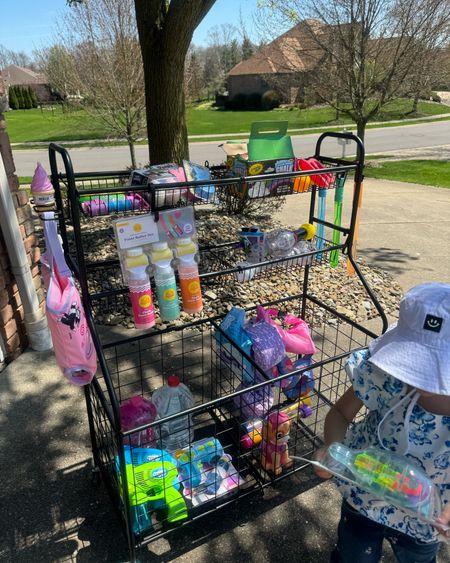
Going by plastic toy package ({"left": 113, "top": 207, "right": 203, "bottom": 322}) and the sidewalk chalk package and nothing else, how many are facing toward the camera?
2

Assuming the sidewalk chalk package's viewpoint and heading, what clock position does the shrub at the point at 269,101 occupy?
The shrub is roughly at 6 o'clock from the sidewalk chalk package.

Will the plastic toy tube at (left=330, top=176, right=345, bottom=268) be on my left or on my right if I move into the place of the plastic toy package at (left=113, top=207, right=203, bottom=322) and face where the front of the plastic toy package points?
on my left

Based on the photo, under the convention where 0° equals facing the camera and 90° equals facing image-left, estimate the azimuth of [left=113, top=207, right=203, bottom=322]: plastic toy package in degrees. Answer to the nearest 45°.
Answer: approximately 0°

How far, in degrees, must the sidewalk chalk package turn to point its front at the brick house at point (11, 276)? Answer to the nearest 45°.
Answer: approximately 90° to its right

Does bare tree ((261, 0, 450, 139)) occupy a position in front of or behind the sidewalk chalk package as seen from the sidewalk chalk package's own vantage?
behind
